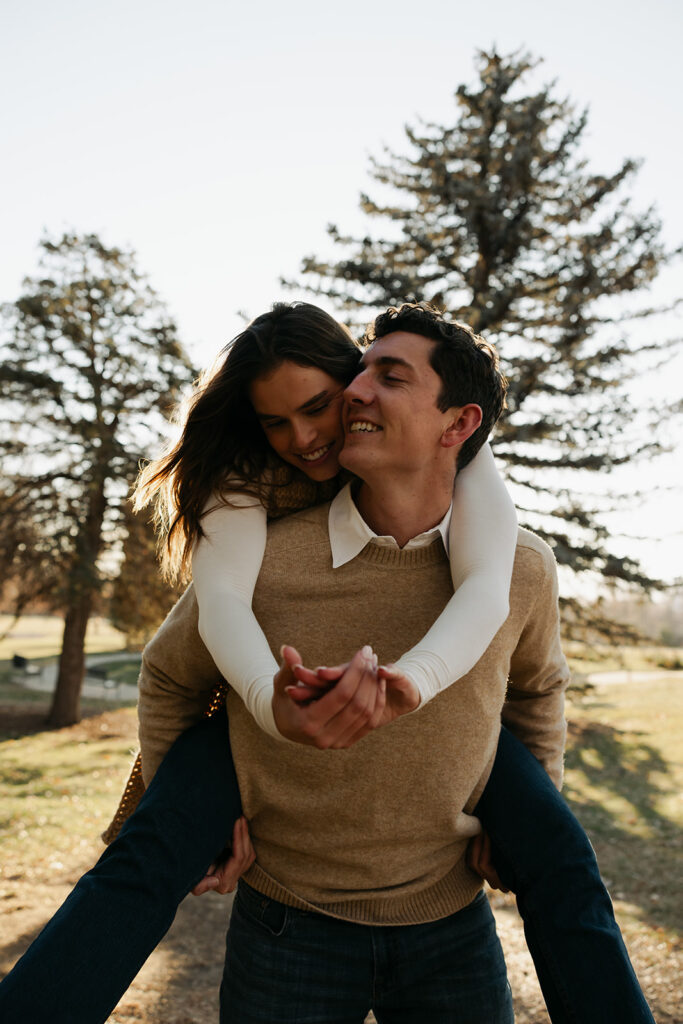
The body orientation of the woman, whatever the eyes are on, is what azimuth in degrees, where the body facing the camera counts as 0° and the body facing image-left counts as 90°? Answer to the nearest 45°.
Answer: approximately 0°

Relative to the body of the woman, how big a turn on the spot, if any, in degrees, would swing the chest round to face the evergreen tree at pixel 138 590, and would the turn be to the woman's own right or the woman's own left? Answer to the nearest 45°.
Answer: approximately 180°

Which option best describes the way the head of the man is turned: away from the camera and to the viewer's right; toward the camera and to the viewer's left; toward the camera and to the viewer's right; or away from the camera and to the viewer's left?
toward the camera and to the viewer's left

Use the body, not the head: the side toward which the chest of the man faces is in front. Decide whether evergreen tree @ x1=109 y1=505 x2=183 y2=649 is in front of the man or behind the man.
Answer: behind
